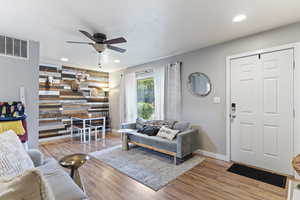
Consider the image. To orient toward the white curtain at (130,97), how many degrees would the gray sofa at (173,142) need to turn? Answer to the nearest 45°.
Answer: approximately 90° to its right

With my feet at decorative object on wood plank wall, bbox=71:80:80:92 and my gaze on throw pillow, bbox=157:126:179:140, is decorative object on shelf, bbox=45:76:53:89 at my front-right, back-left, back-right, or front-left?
back-right

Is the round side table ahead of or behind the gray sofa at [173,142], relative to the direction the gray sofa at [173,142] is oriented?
ahead

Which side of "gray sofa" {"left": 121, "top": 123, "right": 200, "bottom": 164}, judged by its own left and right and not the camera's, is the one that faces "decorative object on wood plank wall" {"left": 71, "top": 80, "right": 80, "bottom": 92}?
right

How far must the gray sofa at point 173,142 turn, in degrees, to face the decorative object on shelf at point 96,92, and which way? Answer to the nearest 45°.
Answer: approximately 90° to its right

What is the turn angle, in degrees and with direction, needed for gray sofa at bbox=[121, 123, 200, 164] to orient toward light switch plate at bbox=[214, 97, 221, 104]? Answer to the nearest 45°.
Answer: approximately 135° to its left

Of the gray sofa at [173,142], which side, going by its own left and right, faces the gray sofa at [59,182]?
front

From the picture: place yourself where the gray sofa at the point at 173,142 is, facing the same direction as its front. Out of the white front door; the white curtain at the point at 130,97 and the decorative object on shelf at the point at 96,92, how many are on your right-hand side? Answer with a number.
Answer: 2

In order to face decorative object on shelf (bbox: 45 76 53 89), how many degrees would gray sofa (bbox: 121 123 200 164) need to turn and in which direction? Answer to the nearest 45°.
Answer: approximately 45° to its right

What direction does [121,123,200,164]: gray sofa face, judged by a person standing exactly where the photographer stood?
facing the viewer and to the left of the viewer
